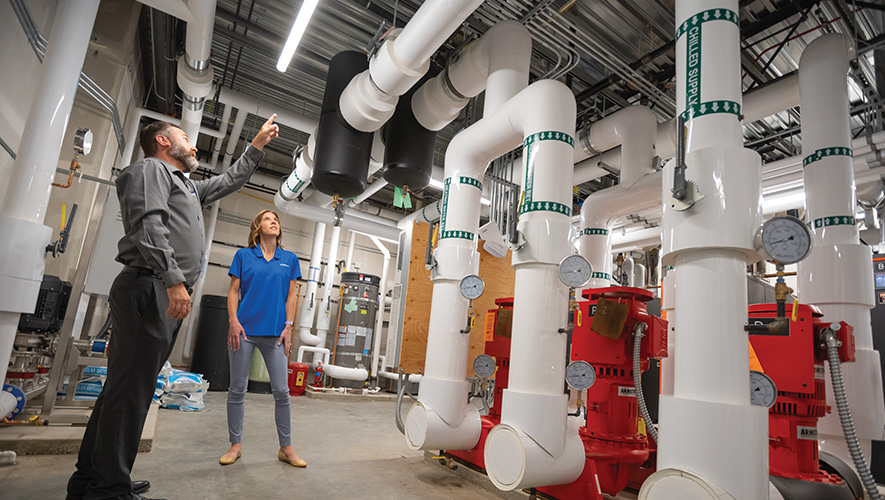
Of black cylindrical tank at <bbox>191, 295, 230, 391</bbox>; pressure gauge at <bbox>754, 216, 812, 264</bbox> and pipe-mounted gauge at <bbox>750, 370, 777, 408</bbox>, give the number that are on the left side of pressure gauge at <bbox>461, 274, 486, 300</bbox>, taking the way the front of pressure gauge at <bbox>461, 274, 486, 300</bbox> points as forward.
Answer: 2

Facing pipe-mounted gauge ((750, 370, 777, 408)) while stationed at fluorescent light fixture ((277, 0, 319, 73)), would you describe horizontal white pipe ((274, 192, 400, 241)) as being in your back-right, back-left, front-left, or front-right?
back-left

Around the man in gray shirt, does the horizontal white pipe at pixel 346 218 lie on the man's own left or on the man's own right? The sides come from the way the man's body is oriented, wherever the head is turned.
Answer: on the man's own left

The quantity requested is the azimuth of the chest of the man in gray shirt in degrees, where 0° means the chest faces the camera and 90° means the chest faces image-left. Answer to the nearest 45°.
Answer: approximately 270°

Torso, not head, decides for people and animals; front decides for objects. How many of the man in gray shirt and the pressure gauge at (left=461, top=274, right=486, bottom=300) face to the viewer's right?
1

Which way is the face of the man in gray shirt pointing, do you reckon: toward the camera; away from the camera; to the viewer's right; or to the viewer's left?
to the viewer's right

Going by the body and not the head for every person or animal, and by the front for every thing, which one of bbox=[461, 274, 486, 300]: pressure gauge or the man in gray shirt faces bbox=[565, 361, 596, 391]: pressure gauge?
the man in gray shirt

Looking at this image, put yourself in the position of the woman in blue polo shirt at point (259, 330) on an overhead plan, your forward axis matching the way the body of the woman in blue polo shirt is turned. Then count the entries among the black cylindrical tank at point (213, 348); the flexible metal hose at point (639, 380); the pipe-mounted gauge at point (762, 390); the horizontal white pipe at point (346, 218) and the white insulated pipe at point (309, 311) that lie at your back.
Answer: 3

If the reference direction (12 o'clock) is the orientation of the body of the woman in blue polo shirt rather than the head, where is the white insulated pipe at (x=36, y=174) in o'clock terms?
The white insulated pipe is roughly at 2 o'clock from the woman in blue polo shirt.
